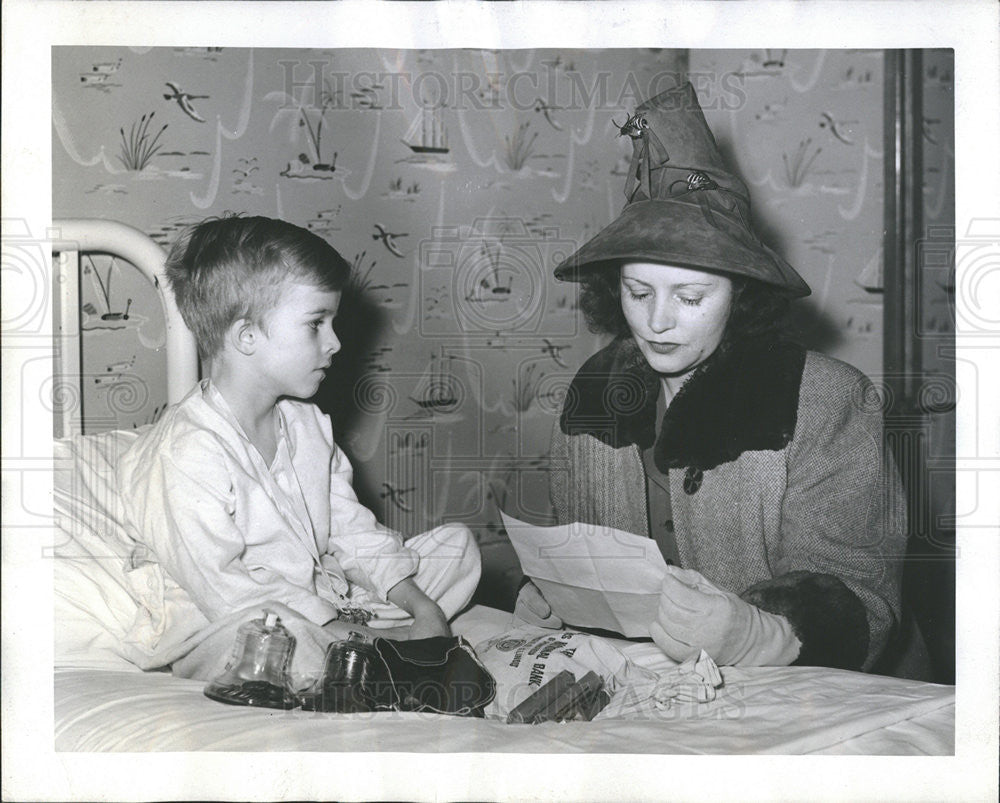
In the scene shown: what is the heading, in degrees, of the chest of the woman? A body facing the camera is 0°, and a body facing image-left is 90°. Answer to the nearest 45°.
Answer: approximately 45°

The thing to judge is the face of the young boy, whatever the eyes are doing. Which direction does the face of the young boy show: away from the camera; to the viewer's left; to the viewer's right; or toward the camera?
to the viewer's right

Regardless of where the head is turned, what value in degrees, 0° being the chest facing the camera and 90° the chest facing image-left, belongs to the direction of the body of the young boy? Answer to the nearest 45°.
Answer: approximately 315°

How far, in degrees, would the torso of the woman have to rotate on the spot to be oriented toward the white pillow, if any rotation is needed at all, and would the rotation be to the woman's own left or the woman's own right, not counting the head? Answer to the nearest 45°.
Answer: approximately 45° to the woman's own right

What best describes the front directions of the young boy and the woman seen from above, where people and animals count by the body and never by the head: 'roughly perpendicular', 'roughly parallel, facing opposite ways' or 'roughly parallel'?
roughly perpendicular
